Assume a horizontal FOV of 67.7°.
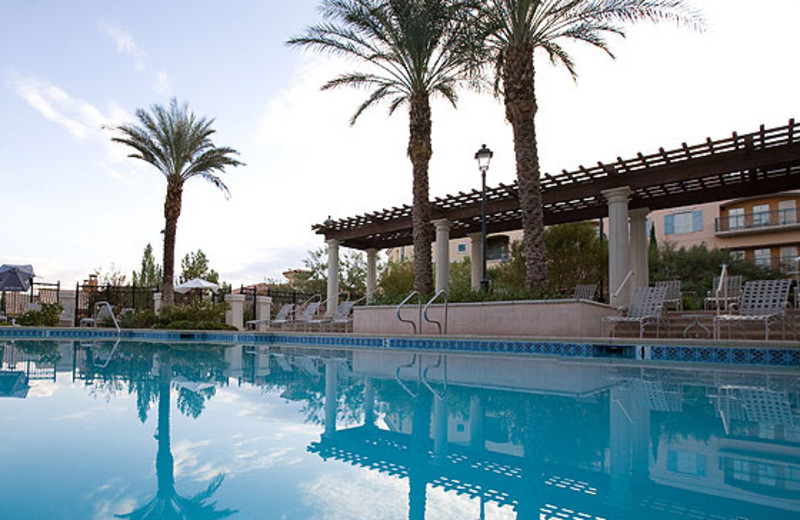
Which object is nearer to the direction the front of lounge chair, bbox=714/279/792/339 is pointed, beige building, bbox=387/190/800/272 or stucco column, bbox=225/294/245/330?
the stucco column

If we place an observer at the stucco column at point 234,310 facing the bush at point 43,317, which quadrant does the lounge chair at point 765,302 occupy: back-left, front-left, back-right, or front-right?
back-left

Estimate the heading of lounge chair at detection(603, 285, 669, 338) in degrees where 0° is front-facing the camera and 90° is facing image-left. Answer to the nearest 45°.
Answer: approximately 45°

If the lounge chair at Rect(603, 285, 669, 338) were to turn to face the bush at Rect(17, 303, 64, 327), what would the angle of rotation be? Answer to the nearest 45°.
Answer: approximately 45° to its right

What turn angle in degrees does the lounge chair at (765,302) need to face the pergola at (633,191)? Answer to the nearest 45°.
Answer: approximately 90° to its right

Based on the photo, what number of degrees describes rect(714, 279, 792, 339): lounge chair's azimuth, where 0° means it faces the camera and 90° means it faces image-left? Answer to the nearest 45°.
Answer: approximately 45°
